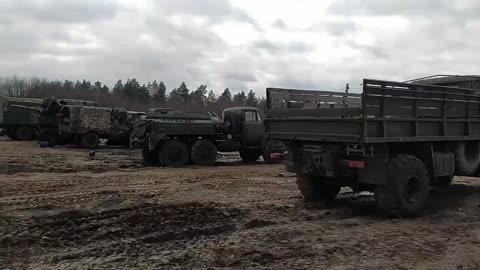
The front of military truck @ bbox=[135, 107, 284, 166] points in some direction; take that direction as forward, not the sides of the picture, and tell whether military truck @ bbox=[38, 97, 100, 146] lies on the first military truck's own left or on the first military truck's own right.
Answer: on the first military truck's own left

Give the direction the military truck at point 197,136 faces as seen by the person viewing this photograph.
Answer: facing away from the viewer and to the right of the viewer

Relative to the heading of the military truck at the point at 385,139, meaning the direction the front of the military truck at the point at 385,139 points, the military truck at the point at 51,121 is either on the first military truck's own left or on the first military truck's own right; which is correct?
on the first military truck's own left

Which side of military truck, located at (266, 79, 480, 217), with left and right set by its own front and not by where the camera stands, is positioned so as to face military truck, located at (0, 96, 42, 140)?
left

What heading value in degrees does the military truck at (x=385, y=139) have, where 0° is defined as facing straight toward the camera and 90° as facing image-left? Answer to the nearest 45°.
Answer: approximately 225°

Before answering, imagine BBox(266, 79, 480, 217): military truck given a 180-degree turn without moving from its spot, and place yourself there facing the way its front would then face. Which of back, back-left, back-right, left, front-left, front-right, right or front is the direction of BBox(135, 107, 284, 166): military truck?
right

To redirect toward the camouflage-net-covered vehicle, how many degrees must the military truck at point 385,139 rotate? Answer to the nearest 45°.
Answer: approximately 90° to its left
